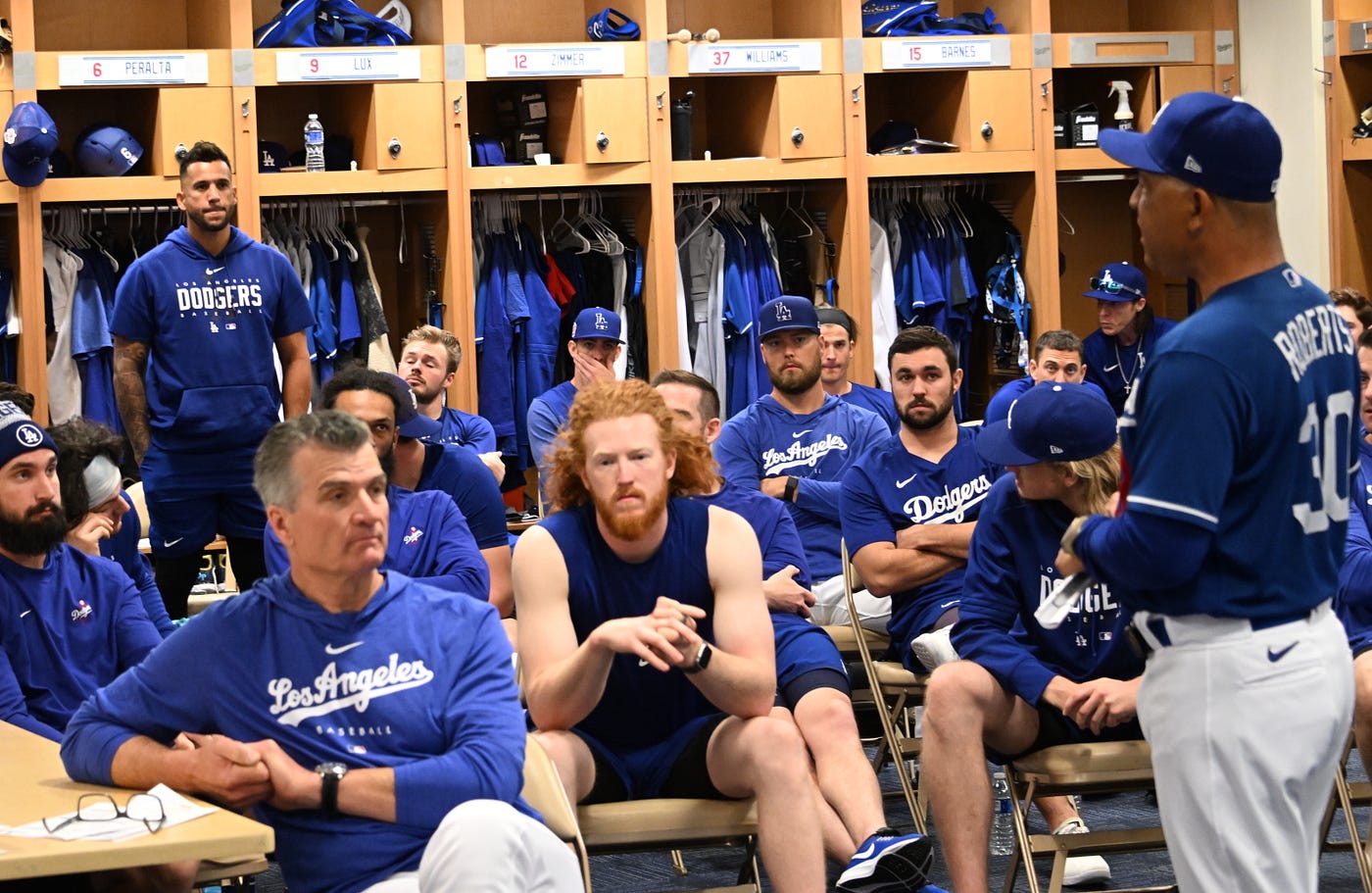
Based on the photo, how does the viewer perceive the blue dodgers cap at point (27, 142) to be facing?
facing the viewer and to the left of the viewer

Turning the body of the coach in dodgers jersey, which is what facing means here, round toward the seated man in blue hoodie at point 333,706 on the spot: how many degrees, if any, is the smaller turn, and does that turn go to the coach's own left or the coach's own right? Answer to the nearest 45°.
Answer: approximately 45° to the coach's own left

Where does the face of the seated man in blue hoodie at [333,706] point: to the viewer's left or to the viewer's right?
to the viewer's right

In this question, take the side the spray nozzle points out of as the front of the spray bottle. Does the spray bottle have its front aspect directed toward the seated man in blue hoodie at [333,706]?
no

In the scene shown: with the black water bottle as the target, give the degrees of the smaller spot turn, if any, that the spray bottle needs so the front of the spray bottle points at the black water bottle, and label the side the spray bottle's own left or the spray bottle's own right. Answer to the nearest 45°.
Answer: approximately 45° to the spray bottle's own left

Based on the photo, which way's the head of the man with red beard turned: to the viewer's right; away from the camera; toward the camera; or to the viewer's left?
toward the camera

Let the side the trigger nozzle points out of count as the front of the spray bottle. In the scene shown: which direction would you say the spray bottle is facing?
to the viewer's left

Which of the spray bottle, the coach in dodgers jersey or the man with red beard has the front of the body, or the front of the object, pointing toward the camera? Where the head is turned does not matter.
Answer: the man with red beard

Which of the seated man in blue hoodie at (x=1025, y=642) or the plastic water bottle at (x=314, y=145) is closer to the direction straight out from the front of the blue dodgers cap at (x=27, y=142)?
the seated man in blue hoodie

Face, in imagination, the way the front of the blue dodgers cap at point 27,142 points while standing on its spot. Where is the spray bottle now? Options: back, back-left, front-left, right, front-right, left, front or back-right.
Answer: back-left

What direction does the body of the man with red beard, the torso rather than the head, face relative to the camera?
toward the camera

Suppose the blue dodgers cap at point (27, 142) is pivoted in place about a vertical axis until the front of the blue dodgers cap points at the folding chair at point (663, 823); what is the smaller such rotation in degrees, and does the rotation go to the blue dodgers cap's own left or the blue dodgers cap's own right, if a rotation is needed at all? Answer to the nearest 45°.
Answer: approximately 45° to the blue dodgers cap's own left

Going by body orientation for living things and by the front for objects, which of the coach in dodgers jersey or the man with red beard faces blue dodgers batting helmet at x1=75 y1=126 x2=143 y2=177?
the coach in dodgers jersey

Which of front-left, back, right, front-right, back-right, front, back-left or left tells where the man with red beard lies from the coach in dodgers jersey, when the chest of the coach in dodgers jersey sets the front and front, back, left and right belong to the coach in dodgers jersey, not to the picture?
front

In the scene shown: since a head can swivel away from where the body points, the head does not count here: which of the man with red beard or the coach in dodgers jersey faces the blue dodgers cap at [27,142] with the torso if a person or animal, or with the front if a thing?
the coach in dodgers jersey

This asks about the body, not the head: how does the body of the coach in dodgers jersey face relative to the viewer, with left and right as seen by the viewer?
facing away from the viewer and to the left of the viewer

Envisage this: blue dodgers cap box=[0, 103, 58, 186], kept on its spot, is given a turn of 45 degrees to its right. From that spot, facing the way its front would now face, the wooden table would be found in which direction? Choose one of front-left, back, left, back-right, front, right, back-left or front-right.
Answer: left

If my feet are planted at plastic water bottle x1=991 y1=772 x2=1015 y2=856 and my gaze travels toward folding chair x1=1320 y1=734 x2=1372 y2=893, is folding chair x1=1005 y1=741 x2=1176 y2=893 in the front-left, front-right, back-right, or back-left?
front-right

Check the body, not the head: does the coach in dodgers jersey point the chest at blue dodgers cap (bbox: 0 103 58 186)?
yes

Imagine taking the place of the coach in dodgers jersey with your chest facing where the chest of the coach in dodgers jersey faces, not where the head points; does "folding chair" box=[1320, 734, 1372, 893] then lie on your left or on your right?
on your right
